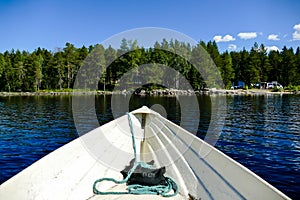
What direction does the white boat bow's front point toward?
away from the camera
